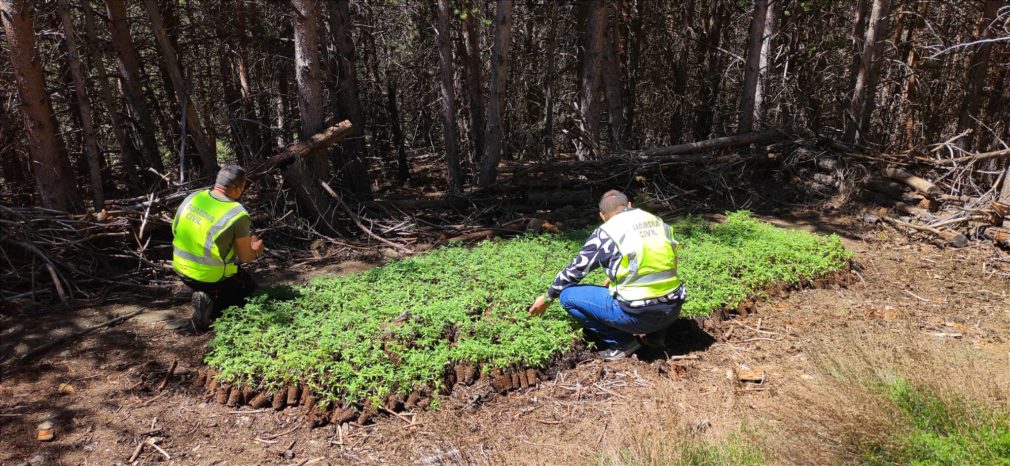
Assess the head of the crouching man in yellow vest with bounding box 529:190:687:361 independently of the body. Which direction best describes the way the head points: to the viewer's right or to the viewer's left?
to the viewer's left

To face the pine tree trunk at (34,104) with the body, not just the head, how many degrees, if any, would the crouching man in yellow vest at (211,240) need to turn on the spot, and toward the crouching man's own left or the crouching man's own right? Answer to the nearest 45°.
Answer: approximately 90° to the crouching man's own left

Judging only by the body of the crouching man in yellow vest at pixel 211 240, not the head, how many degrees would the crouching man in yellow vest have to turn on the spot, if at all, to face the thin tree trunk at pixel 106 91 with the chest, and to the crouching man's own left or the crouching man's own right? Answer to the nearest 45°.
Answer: approximately 45° to the crouching man's own left

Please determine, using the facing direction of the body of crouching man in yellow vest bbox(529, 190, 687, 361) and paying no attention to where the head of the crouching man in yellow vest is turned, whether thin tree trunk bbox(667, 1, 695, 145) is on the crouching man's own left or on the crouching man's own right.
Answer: on the crouching man's own right

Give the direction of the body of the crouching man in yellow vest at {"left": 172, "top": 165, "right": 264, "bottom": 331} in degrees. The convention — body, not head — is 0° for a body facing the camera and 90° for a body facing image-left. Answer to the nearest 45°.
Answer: approximately 225°

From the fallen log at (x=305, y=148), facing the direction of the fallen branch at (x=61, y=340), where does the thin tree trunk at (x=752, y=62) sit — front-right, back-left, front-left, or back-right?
back-left

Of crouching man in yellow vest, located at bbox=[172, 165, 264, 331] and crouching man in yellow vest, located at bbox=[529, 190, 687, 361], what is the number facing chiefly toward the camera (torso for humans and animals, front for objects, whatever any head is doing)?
0

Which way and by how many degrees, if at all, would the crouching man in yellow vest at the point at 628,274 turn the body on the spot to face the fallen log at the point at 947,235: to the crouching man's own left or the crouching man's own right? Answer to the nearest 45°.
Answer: approximately 90° to the crouching man's own right

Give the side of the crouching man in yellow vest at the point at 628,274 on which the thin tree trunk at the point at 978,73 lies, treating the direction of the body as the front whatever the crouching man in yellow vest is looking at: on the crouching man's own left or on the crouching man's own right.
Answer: on the crouching man's own right

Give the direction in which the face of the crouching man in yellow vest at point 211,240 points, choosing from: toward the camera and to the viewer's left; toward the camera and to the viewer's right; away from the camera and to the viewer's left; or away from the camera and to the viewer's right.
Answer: away from the camera and to the viewer's right

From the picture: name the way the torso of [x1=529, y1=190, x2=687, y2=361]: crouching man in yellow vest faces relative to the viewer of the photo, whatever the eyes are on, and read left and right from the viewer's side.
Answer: facing away from the viewer and to the left of the viewer

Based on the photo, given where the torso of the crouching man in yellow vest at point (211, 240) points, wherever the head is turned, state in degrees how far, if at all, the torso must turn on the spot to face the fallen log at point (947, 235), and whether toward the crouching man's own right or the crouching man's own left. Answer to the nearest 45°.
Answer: approximately 45° to the crouching man's own right
